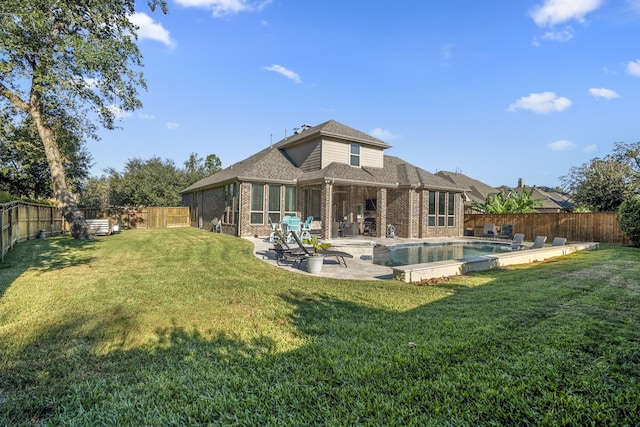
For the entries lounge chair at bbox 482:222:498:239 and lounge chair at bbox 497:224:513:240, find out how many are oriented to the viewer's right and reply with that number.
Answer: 0

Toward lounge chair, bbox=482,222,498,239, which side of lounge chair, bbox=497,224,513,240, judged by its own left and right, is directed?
right

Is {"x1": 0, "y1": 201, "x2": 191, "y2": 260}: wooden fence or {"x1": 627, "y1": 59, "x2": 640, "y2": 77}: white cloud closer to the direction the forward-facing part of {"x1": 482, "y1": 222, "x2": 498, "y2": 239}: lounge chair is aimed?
the wooden fence

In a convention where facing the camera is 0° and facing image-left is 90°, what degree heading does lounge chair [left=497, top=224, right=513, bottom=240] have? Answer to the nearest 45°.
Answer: approximately 45°
